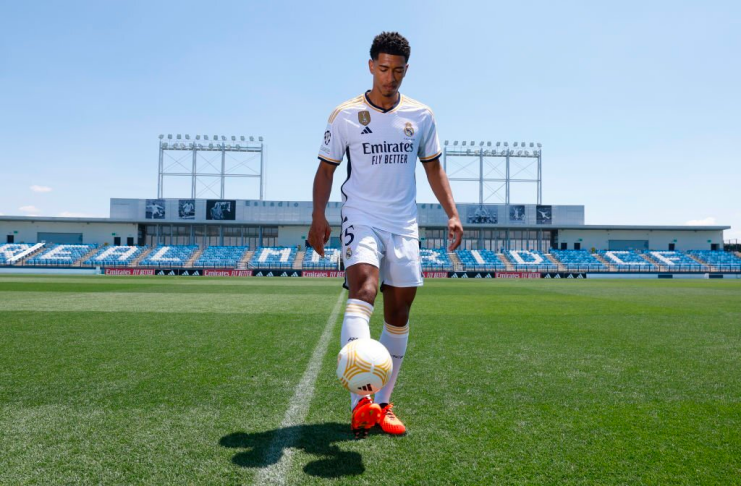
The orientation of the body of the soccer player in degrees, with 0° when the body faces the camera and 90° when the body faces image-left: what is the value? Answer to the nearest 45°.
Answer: approximately 0°
